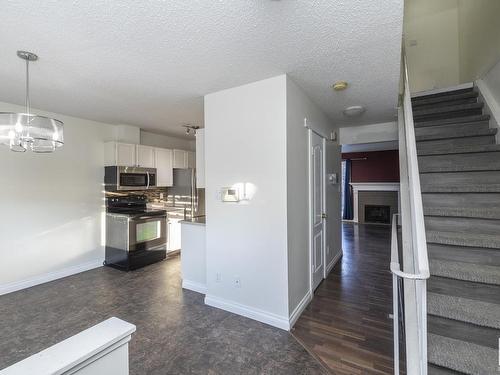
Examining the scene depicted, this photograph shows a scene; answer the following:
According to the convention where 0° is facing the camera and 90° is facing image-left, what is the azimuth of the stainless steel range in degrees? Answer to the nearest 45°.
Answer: approximately 315°

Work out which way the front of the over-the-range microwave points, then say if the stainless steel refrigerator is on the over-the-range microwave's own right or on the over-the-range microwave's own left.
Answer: on the over-the-range microwave's own left

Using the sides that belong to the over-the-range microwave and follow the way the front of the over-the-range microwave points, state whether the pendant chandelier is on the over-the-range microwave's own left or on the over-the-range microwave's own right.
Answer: on the over-the-range microwave's own right

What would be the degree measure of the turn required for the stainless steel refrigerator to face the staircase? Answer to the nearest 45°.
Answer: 0° — it already faces it
